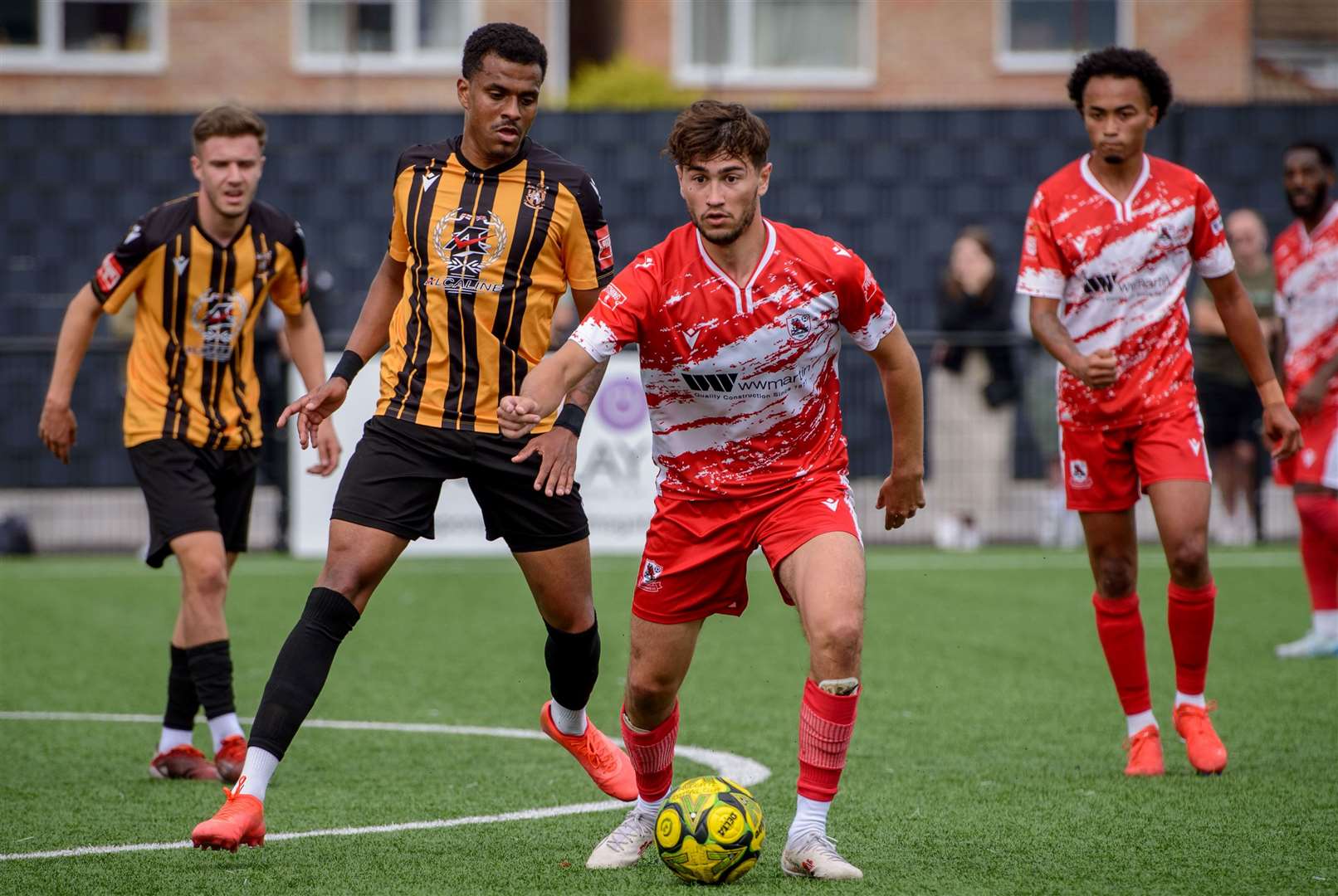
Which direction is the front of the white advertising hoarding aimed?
toward the camera

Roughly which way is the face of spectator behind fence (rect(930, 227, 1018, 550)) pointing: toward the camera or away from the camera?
toward the camera

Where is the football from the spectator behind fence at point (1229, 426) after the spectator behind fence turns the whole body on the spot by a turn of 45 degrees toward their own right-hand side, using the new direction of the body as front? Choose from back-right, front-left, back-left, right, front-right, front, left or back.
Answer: front-left

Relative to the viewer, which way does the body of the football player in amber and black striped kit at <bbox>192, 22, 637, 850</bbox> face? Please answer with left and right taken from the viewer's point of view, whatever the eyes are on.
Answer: facing the viewer

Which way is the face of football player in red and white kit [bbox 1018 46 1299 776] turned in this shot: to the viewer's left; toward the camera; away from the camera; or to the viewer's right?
toward the camera

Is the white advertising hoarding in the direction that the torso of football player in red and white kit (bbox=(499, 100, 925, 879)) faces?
no

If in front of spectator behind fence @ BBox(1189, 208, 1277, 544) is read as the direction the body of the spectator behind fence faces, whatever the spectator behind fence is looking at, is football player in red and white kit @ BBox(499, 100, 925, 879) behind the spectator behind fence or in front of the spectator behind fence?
in front

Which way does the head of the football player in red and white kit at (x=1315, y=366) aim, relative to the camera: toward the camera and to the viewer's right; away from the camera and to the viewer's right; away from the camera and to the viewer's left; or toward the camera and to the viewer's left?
toward the camera and to the viewer's left

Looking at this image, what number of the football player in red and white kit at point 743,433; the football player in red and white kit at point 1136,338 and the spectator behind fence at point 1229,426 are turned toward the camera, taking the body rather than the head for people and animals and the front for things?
3

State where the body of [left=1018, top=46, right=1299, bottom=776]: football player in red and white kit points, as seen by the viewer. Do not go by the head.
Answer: toward the camera

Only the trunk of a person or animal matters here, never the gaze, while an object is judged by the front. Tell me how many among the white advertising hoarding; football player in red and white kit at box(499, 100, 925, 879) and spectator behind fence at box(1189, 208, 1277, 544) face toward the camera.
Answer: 3

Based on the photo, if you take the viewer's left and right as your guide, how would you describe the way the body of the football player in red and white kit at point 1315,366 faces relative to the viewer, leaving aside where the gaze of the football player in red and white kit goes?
facing the viewer and to the left of the viewer

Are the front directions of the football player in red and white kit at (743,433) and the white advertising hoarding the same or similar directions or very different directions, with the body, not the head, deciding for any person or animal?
same or similar directions

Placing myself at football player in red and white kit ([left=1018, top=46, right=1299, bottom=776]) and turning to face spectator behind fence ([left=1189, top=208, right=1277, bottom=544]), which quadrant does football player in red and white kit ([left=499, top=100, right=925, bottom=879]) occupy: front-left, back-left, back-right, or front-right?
back-left
